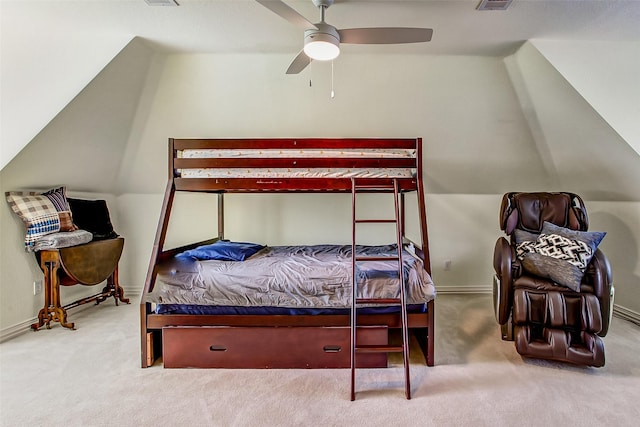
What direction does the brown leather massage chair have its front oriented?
toward the camera

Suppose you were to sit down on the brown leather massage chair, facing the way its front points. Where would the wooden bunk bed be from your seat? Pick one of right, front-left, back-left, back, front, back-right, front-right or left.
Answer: front-right

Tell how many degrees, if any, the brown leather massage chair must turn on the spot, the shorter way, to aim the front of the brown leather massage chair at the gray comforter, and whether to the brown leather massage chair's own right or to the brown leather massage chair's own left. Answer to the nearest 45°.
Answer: approximately 45° to the brown leather massage chair's own right

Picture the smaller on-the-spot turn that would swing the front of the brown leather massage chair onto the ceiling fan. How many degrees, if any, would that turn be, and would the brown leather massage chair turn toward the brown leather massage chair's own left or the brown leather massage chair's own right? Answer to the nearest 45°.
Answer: approximately 45° to the brown leather massage chair's own right

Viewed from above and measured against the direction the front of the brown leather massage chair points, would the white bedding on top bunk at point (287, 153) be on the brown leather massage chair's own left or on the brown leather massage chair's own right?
on the brown leather massage chair's own right

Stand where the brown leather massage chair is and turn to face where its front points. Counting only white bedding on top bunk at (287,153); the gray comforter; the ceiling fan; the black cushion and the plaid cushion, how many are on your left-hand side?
0
